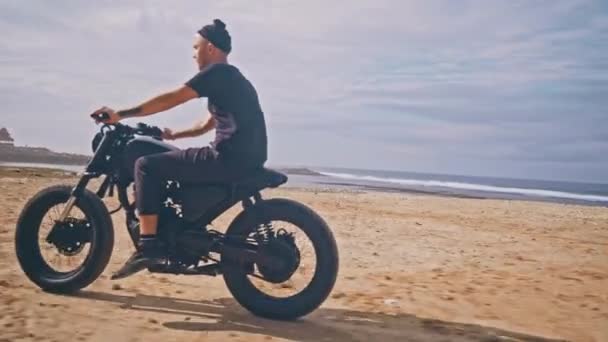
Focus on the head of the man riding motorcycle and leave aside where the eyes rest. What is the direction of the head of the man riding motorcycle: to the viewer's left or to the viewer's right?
to the viewer's left

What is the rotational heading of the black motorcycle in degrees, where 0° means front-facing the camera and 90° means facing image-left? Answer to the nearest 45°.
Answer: approximately 90°

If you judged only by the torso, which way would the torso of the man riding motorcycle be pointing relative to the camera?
to the viewer's left
